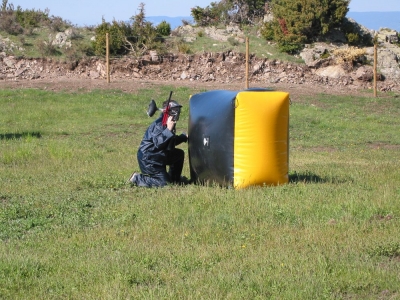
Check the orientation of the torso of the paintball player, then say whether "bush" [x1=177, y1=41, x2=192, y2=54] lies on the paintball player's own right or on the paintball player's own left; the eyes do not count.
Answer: on the paintball player's own left

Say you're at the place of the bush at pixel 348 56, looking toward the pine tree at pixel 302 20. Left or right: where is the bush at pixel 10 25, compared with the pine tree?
left

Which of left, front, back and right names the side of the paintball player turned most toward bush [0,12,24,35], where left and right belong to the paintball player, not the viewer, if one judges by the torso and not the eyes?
left

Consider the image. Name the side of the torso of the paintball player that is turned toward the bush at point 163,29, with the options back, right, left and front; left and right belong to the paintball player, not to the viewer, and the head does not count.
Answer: left

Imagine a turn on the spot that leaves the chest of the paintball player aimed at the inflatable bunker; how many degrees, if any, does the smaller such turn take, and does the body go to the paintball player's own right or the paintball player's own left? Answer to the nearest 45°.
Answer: approximately 45° to the paintball player's own right

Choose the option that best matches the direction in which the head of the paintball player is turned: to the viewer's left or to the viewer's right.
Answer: to the viewer's right

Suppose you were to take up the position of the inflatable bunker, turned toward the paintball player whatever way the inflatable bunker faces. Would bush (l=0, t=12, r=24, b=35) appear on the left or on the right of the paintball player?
right

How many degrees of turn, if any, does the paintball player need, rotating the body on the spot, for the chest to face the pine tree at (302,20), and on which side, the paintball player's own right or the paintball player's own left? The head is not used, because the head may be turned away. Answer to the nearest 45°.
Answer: approximately 90° to the paintball player's own left

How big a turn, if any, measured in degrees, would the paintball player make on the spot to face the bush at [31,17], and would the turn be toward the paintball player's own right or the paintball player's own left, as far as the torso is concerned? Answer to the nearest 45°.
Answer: approximately 90° to the paintball player's own left

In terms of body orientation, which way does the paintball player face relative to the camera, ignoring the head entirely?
to the viewer's right

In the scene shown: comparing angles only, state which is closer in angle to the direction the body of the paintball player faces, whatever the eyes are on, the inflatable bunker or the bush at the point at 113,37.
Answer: the inflatable bunker

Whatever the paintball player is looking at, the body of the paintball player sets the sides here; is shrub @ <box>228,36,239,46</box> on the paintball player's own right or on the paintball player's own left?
on the paintball player's own left

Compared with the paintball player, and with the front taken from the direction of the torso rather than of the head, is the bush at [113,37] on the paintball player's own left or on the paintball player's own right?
on the paintball player's own left
